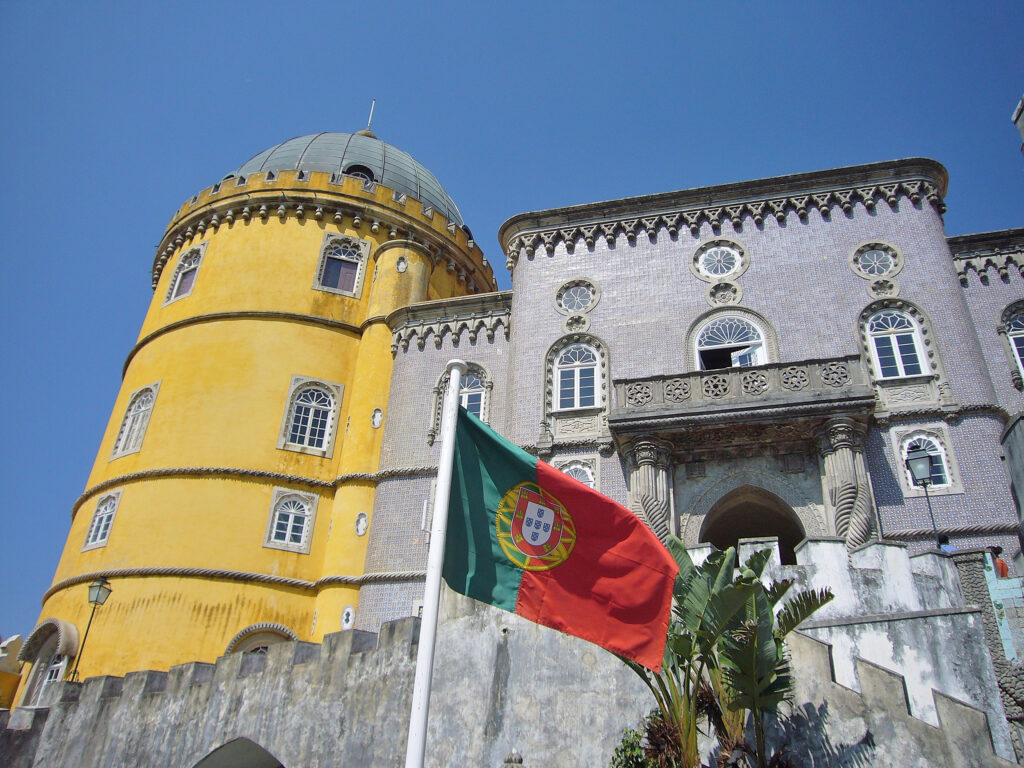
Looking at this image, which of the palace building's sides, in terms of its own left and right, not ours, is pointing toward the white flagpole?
front

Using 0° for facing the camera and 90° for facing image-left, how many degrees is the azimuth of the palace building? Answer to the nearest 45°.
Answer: approximately 0°
